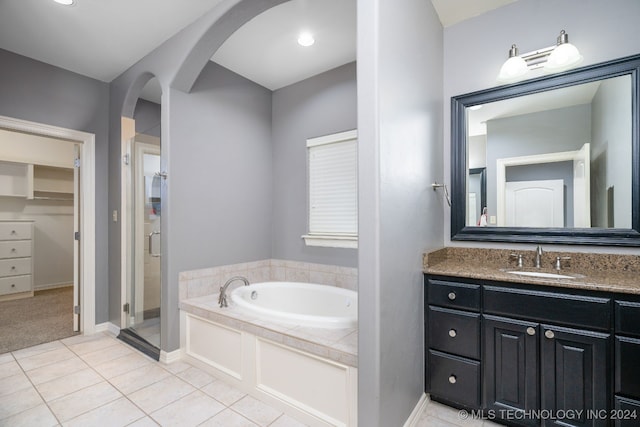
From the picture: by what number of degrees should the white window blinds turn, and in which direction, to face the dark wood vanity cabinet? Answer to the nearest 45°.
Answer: approximately 90° to its left

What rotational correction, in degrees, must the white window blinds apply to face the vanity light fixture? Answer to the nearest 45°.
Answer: approximately 90° to its left

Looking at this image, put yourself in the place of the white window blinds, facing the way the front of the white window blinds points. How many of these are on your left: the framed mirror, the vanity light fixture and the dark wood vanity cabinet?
3

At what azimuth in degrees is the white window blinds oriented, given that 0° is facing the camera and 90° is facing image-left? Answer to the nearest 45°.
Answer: approximately 45°
